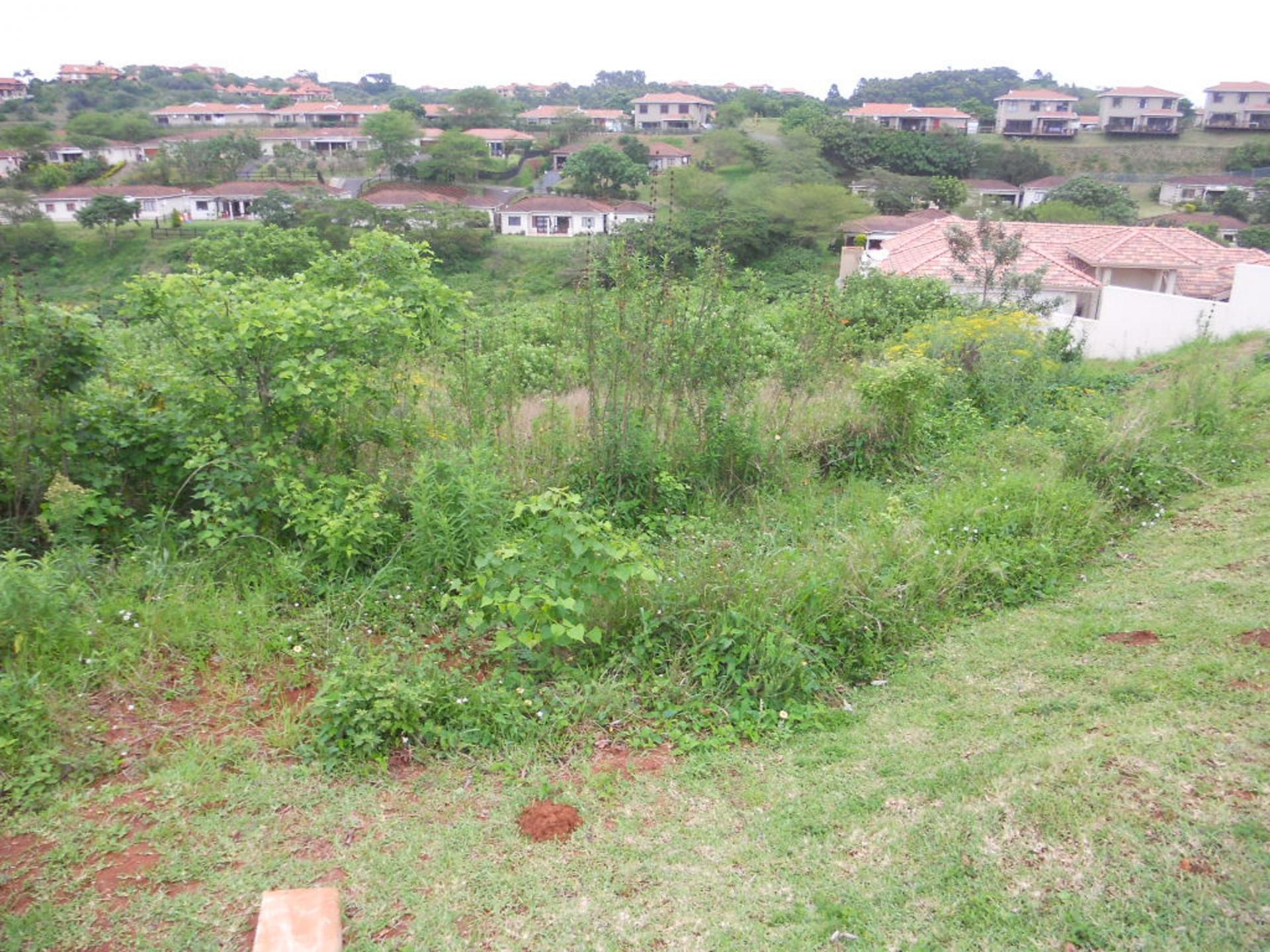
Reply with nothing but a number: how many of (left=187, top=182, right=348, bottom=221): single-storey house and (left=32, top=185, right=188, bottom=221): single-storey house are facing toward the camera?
2

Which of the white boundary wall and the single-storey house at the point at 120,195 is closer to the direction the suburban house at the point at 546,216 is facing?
the white boundary wall

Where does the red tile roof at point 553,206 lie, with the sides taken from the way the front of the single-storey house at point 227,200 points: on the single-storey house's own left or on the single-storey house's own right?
on the single-storey house's own left

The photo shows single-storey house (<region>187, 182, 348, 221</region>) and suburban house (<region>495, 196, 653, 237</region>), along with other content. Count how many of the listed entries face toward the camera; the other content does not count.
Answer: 2

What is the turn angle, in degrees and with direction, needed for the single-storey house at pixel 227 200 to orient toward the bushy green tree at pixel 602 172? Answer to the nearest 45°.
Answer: approximately 90° to its left

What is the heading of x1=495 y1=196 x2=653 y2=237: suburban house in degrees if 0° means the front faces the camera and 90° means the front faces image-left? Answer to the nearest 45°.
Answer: approximately 0°

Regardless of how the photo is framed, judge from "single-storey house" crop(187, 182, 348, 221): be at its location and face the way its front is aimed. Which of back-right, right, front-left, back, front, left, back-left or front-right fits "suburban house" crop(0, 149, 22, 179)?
back-right

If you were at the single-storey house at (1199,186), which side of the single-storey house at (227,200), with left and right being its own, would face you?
left
